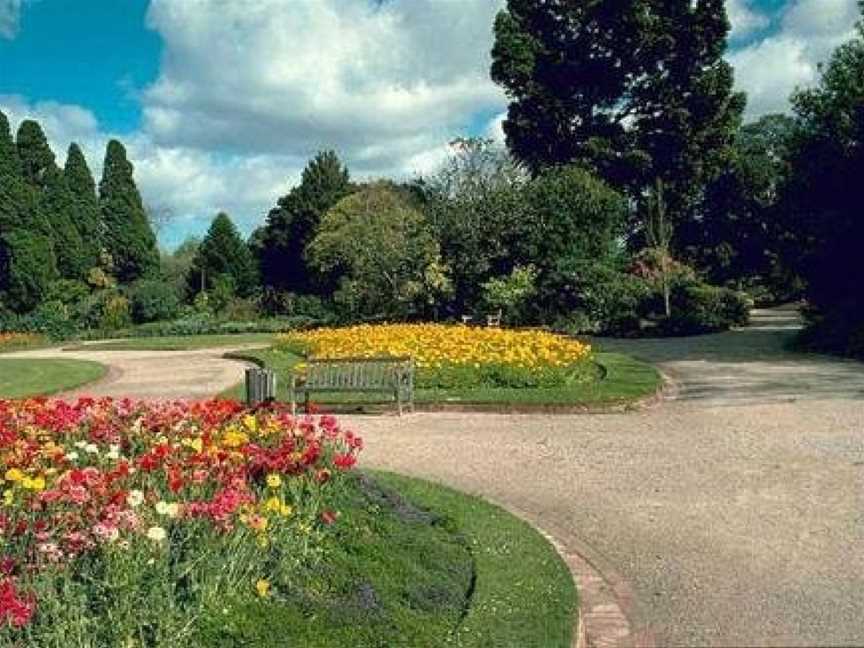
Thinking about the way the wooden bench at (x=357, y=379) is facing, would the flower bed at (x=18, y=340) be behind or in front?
behind

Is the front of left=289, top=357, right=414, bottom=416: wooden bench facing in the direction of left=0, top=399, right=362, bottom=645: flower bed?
yes

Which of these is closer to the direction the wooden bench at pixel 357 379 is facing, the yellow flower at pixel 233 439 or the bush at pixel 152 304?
the yellow flower

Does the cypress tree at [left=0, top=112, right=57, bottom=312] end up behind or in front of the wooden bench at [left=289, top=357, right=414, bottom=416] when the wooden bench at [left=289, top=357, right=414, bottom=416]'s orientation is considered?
behind

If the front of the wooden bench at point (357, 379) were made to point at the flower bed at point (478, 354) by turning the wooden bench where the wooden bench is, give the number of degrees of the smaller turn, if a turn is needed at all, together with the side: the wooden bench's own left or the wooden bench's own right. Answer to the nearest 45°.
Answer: approximately 135° to the wooden bench's own left

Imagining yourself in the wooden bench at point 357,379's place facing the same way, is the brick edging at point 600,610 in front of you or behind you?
in front

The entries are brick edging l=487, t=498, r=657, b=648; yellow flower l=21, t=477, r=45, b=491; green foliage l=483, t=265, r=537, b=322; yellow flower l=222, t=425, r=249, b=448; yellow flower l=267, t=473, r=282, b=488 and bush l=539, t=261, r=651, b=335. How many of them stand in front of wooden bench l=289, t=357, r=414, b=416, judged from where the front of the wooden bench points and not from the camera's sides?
4

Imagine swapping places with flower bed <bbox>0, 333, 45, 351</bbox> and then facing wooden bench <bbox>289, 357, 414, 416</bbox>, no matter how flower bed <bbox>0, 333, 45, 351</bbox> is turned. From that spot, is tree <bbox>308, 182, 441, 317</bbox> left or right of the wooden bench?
left

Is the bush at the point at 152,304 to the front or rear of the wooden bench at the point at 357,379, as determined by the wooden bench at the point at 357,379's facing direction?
to the rear

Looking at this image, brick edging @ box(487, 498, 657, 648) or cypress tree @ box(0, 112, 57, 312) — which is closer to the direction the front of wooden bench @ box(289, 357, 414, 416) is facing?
the brick edging

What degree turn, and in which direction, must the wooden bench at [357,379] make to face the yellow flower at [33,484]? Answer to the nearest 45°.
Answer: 0° — it already faces it

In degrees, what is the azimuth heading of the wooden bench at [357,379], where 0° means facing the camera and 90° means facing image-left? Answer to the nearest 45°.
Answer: approximately 0°

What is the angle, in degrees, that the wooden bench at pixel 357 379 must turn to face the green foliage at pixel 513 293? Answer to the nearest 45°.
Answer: approximately 180°

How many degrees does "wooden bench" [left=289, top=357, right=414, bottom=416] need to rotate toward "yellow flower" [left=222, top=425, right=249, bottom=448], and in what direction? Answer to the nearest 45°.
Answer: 0° — it already faces it

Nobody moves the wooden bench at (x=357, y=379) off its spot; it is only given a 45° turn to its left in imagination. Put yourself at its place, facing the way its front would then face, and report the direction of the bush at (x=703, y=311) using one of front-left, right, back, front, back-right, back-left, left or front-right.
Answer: left
